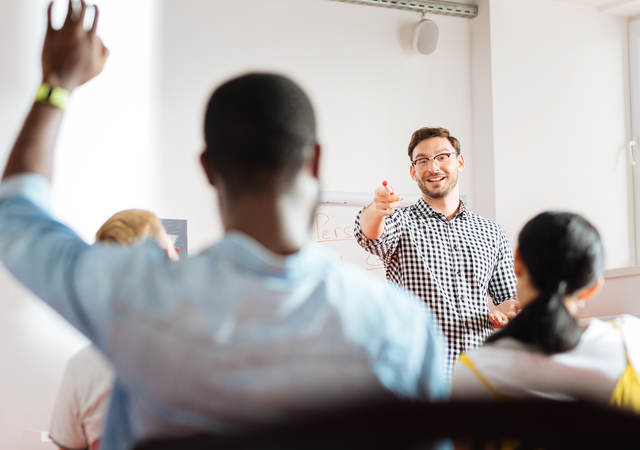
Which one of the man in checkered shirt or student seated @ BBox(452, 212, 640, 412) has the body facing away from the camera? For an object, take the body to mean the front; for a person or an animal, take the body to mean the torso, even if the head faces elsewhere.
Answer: the student seated

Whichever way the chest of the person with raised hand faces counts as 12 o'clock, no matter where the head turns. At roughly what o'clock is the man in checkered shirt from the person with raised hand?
The man in checkered shirt is roughly at 1 o'clock from the person with raised hand.

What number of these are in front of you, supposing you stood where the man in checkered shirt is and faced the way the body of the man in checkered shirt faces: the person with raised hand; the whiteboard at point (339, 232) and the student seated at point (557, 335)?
2

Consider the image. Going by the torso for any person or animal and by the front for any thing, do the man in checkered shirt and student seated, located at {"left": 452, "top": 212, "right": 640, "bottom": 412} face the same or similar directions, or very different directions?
very different directions

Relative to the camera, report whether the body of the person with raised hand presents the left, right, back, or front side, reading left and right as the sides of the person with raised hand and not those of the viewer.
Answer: back

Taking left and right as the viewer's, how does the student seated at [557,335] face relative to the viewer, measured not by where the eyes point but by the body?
facing away from the viewer

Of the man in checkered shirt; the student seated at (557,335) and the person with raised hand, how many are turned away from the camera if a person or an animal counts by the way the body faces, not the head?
2

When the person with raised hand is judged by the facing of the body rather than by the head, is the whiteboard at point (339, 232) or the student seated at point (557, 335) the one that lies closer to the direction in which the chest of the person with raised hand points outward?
the whiteboard

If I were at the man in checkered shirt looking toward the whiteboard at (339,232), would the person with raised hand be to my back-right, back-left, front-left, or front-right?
back-left

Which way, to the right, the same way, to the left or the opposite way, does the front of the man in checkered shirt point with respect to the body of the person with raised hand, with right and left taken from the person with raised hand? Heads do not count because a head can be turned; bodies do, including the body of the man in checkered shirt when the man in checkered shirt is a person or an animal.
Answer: the opposite way
